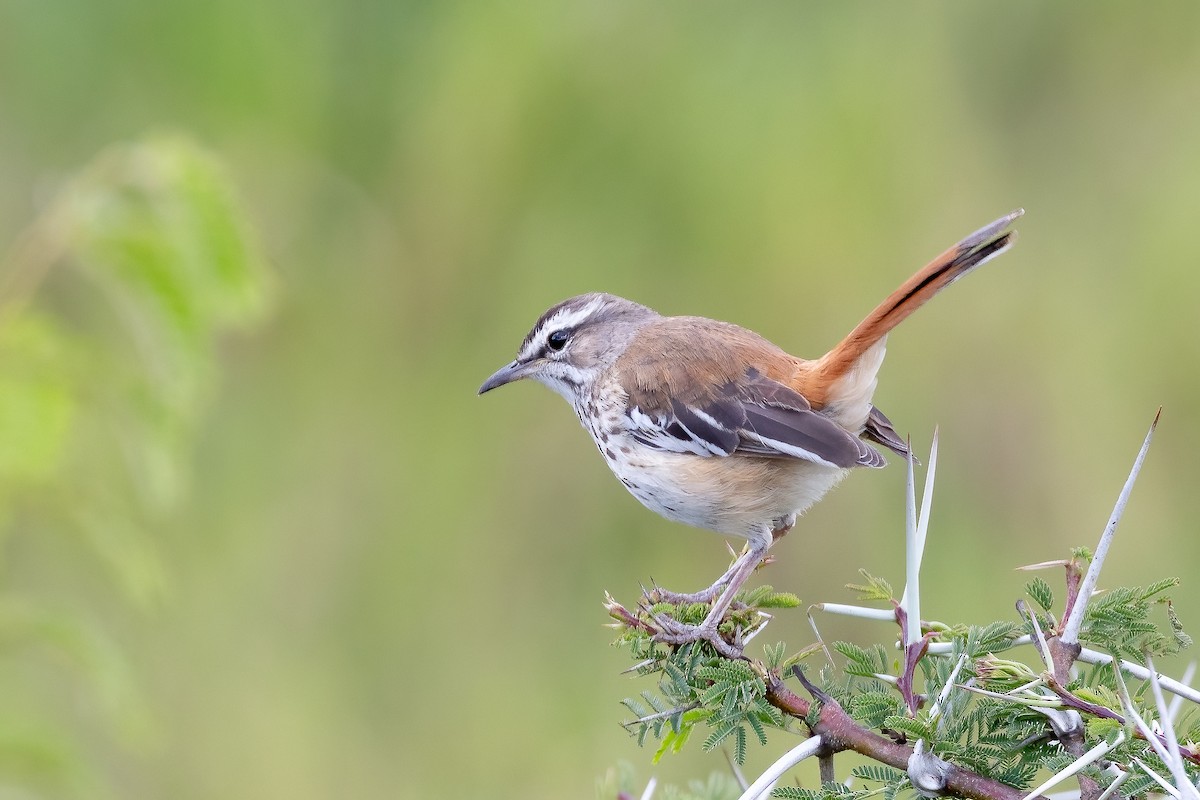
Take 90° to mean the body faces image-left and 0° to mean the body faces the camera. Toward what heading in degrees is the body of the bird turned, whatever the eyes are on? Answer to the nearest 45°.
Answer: approximately 90°
